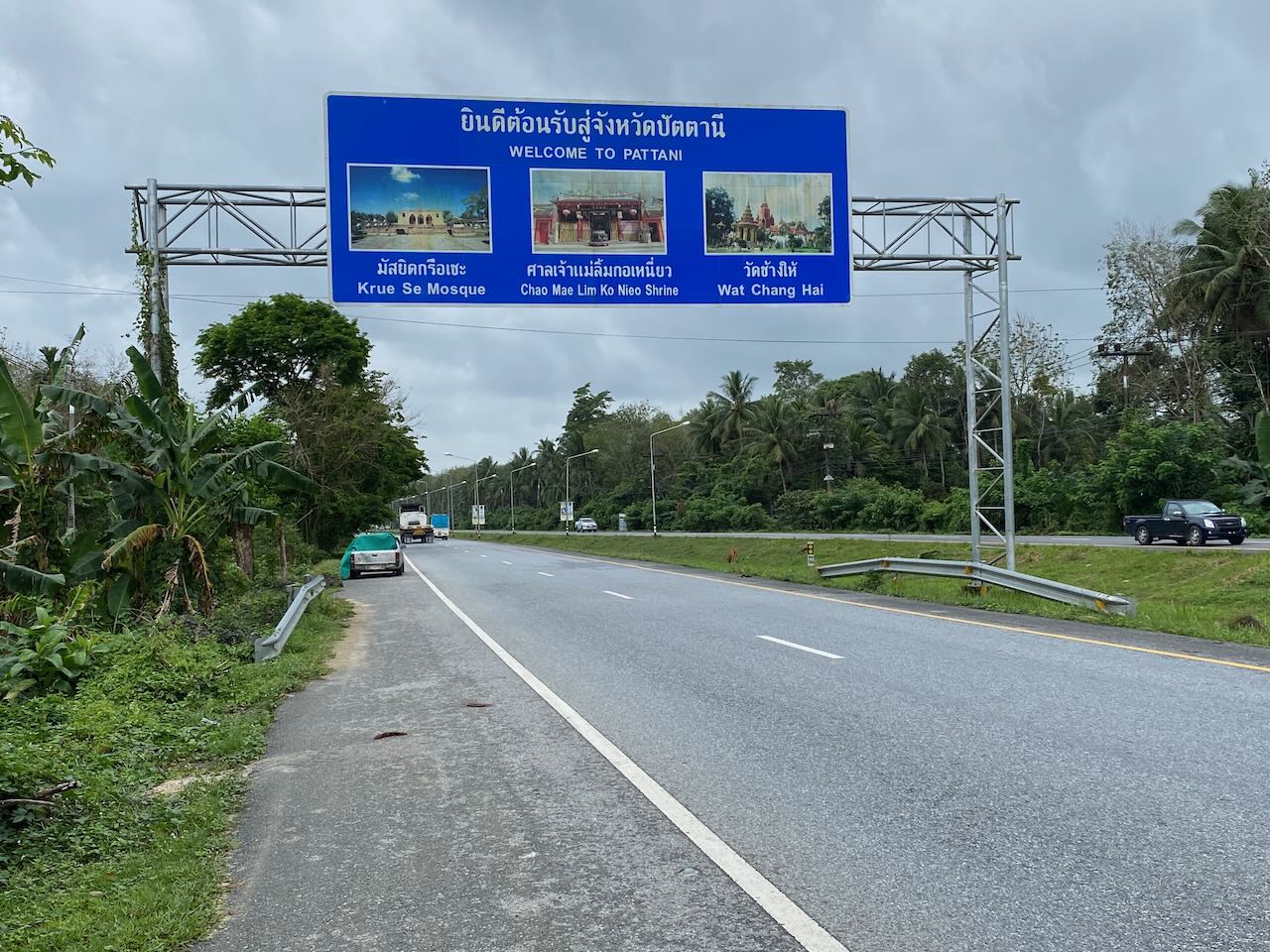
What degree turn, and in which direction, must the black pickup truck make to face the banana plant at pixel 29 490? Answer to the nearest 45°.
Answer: approximately 90° to its right

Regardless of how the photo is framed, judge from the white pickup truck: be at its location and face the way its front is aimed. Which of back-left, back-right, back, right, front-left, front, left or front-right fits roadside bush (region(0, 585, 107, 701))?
back

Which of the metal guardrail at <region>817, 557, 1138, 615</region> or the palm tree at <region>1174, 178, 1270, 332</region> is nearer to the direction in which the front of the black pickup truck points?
the metal guardrail

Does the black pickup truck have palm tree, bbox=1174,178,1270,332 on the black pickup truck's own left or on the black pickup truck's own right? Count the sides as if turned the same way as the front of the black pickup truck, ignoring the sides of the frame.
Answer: on the black pickup truck's own left

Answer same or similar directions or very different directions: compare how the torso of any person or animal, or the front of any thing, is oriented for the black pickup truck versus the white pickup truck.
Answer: very different directions

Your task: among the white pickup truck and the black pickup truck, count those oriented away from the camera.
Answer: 1

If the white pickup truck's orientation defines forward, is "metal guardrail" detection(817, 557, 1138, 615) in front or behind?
behind

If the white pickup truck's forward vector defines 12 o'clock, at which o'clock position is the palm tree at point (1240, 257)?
The palm tree is roughly at 3 o'clock from the white pickup truck.

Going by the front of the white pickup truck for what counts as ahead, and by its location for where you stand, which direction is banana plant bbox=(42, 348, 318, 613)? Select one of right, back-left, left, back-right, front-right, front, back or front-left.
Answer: back

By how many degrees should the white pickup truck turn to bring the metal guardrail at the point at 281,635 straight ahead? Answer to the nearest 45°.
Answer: approximately 180°

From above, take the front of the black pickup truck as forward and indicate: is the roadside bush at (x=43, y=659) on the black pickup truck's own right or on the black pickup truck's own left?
on the black pickup truck's own right

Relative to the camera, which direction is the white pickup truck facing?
away from the camera

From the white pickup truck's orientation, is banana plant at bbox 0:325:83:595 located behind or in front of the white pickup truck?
behind
